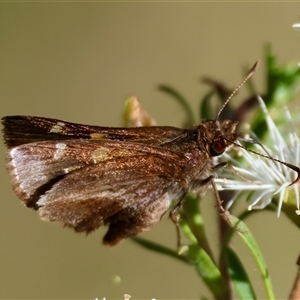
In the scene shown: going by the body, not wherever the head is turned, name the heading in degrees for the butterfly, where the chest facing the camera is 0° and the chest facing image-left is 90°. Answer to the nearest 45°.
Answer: approximately 270°
